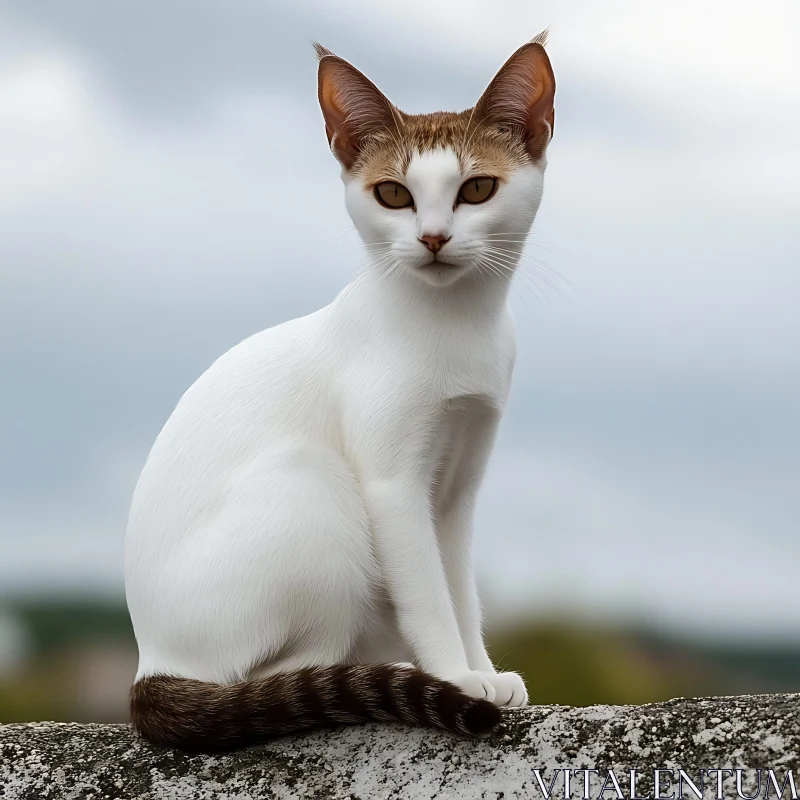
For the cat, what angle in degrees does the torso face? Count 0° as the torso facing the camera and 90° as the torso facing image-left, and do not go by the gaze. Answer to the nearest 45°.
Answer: approximately 315°
